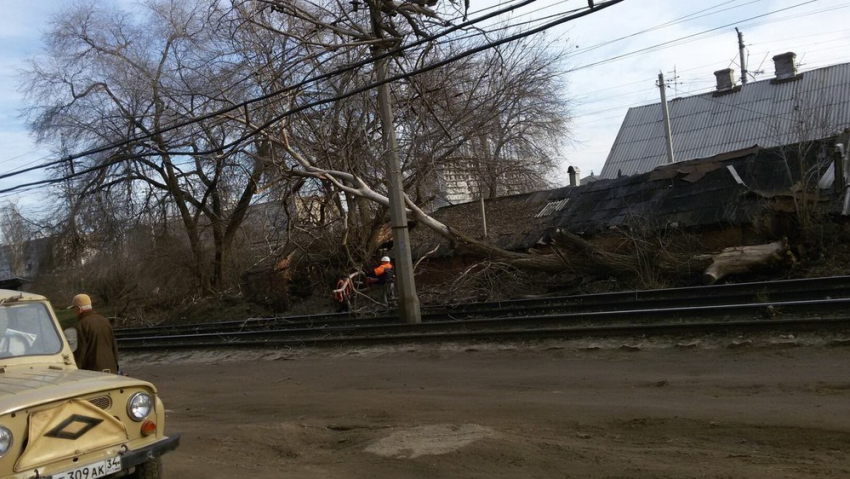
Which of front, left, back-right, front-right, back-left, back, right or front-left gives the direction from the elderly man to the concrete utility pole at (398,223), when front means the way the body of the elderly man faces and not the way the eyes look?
right

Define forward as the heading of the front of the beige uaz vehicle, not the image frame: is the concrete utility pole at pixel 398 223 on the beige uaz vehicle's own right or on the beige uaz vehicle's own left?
on the beige uaz vehicle's own left

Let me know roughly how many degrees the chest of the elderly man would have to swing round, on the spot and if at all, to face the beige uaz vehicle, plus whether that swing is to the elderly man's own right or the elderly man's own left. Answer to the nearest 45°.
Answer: approximately 135° to the elderly man's own left

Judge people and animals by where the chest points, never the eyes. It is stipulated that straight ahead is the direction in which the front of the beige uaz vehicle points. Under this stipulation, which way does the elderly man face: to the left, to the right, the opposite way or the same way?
the opposite way

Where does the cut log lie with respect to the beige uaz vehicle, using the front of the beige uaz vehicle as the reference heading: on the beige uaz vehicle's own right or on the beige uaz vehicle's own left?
on the beige uaz vehicle's own left

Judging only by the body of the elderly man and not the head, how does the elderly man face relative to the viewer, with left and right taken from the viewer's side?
facing away from the viewer and to the left of the viewer

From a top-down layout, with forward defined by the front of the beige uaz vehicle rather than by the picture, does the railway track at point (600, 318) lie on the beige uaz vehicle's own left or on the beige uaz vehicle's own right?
on the beige uaz vehicle's own left

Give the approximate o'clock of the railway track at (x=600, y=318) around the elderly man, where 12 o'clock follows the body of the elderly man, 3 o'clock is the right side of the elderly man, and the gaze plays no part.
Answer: The railway track is roughly at 4 o'clock from the elderly man.

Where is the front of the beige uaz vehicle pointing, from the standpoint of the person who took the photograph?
facing the viewer and to the right of the viewer
